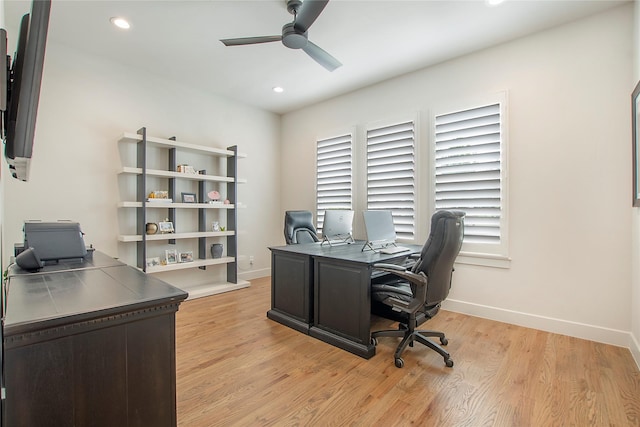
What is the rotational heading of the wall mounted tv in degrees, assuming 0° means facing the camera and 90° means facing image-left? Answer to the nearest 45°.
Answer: approximately 270°

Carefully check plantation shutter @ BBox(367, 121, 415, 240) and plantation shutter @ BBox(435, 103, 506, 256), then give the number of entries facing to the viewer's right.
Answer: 0

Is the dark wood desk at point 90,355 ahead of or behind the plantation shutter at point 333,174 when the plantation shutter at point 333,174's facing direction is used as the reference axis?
ahead

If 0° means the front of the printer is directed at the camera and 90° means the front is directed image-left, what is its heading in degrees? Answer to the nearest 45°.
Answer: approximately 270°

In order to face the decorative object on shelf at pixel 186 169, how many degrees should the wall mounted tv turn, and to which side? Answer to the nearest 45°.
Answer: approximately 45° to its left

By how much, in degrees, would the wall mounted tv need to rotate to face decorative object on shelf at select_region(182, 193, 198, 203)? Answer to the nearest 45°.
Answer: approximately 45° to its left

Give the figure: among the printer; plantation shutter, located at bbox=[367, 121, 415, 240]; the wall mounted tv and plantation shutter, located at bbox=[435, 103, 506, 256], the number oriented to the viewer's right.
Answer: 2

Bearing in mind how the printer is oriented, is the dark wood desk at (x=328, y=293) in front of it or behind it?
in front

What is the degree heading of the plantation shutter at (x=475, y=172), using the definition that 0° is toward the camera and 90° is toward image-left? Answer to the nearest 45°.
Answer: approximately 45°

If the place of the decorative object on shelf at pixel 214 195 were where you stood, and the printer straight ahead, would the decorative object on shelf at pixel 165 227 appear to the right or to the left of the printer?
right

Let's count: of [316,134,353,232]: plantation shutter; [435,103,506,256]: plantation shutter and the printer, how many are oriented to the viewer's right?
1

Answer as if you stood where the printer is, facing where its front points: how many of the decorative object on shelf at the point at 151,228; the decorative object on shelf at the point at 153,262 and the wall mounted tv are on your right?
1
